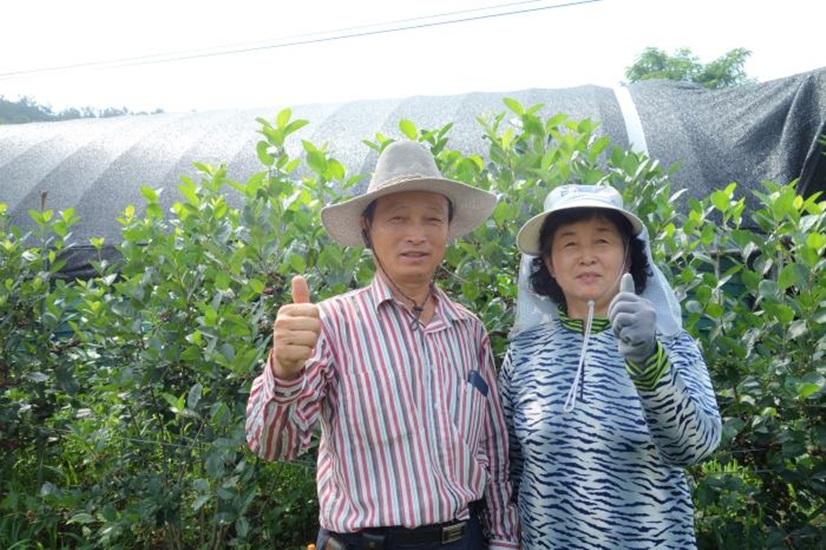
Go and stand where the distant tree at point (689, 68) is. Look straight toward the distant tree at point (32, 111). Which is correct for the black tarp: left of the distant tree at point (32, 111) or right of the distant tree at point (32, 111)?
left

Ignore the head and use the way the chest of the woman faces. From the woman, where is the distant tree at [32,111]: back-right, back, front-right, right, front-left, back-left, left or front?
back-right

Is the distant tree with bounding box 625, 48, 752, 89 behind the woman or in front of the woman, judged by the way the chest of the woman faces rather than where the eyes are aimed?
behind

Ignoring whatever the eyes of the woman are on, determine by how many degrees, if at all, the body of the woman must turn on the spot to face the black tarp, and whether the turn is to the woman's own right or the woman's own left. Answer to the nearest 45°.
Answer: approximately 180°

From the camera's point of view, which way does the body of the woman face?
toward the camera
